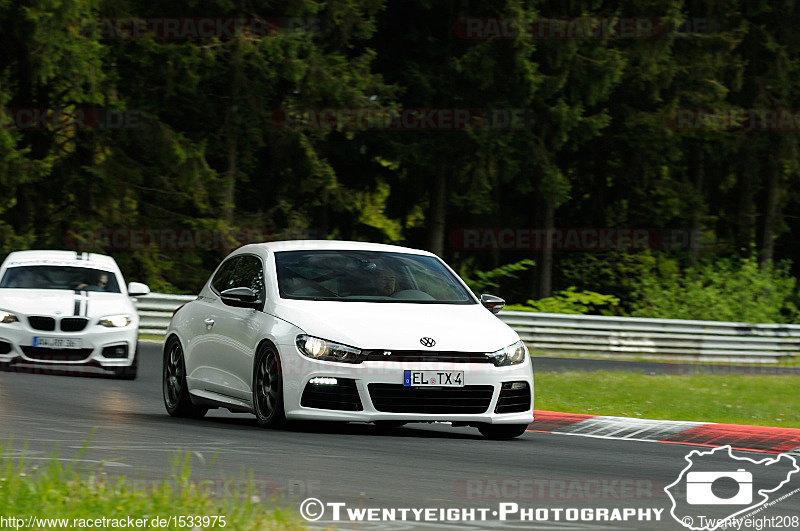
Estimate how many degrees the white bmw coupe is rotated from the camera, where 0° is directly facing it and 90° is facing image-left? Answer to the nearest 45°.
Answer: approximately 0°

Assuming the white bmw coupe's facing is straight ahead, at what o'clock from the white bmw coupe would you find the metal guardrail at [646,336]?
The metal guardrail is roughly at 8 o'clock from the white bmw coupe.

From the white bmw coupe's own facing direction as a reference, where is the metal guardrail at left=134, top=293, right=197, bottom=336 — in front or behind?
behind
